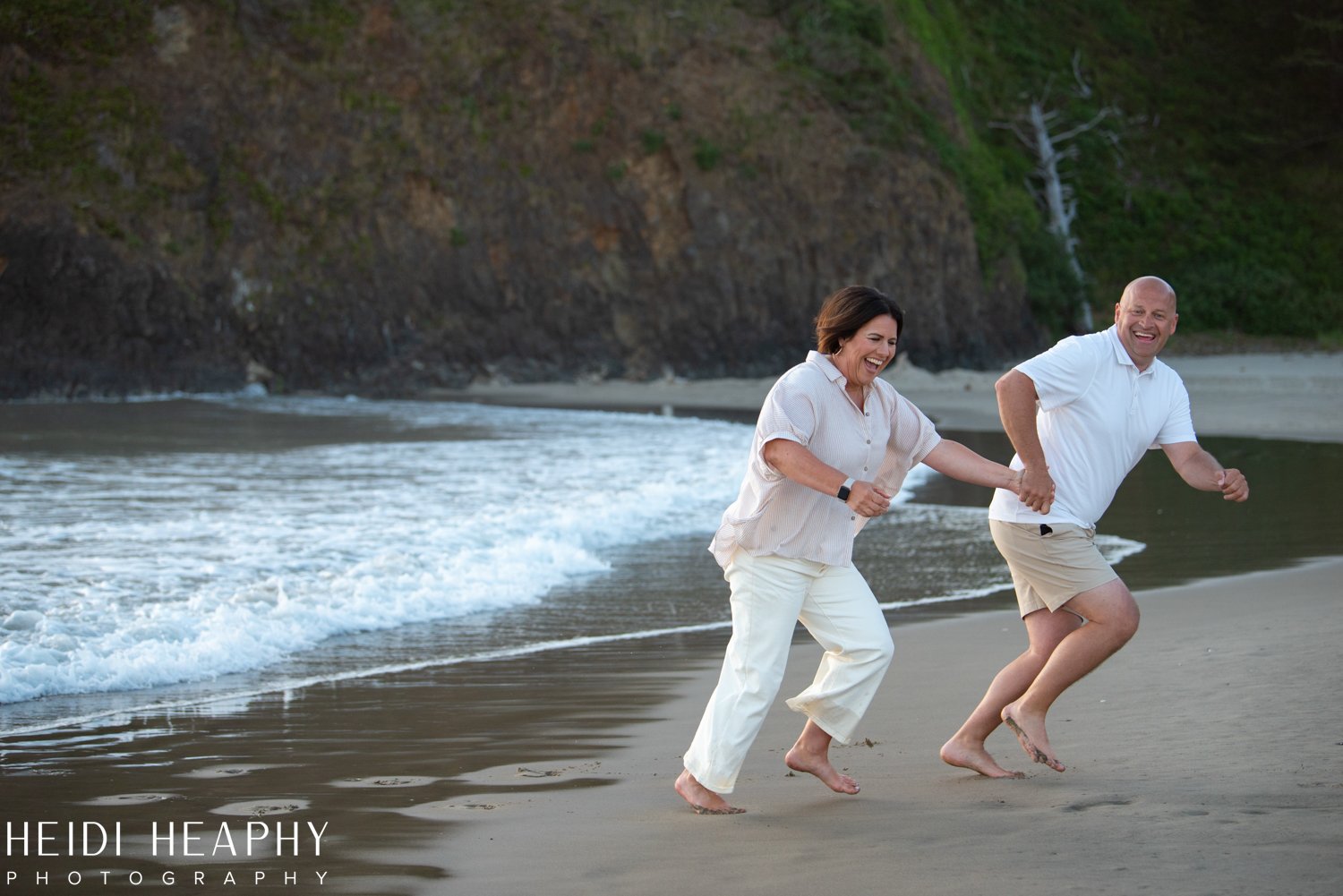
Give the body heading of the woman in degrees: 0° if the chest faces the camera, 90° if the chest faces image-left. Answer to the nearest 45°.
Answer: approximately 315°

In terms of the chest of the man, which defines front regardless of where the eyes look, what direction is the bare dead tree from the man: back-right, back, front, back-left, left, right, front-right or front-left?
back-left

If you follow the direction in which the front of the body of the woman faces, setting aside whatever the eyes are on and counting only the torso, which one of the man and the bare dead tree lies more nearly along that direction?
the man

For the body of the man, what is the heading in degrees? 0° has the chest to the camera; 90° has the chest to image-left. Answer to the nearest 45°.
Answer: approximately 315°

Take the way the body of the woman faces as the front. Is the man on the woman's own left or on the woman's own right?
on the woman's own left

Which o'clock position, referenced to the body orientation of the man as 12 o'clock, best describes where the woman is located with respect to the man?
The woman is roughly at 3 o'clock from the man.
